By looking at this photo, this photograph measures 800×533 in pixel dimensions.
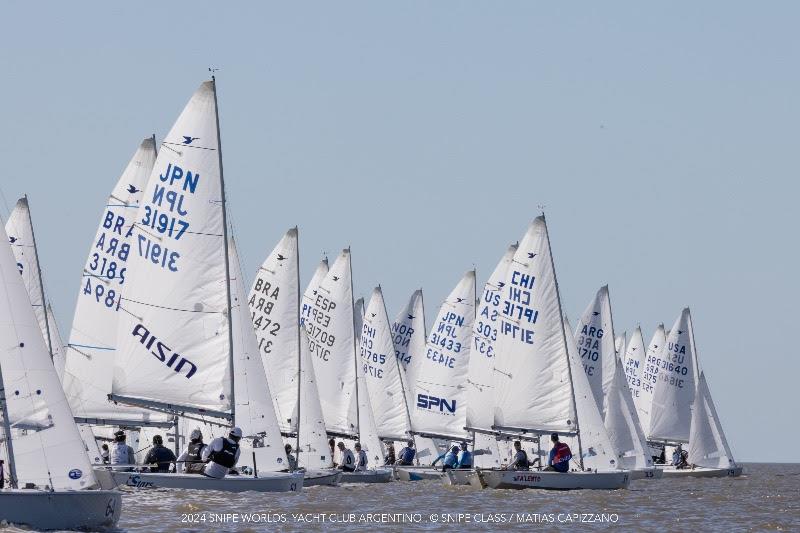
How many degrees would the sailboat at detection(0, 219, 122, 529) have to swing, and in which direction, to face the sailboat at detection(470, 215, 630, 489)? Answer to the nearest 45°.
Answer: approximately 45° to its left

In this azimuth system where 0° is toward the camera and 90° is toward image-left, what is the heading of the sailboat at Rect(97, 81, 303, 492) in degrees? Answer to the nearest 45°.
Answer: approximately 270°

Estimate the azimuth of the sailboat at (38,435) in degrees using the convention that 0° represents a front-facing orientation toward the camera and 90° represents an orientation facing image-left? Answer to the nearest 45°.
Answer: approximately 270°
